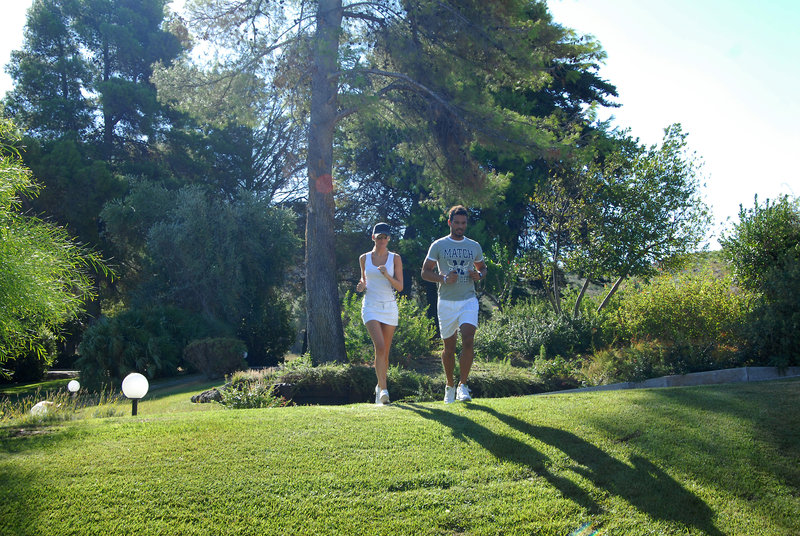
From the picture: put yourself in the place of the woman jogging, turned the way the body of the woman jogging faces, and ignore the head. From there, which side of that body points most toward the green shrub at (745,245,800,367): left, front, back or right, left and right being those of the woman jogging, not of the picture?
left

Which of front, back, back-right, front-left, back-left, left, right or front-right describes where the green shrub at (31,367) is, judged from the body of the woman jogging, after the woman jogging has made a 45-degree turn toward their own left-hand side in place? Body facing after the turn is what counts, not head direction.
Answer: back

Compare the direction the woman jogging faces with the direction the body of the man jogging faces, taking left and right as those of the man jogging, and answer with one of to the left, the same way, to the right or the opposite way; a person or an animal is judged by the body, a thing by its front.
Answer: the same way

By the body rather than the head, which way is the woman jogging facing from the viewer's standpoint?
toward the camera

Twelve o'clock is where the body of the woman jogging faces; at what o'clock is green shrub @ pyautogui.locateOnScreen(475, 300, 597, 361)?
The green shrub is roughly at 7 o'clock from the woman jogging.

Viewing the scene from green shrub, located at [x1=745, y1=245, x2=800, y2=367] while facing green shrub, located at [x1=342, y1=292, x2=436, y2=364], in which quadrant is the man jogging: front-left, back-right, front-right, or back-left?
front-left

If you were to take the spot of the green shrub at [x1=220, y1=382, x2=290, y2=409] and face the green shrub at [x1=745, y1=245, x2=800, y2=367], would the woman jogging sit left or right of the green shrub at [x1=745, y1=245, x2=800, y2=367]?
right

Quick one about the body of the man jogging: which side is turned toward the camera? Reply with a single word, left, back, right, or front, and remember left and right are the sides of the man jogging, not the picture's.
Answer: front

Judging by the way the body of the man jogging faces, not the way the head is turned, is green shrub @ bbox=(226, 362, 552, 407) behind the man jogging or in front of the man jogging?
behind

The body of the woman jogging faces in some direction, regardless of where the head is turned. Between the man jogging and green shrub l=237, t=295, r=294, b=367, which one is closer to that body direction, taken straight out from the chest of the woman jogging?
the man jogging

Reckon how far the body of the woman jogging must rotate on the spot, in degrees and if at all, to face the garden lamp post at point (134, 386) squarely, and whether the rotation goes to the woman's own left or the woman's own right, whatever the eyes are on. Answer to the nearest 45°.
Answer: approximately 90° to the woman's own right

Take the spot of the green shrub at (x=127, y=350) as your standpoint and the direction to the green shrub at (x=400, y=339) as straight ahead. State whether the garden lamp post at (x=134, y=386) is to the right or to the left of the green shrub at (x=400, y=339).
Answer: right

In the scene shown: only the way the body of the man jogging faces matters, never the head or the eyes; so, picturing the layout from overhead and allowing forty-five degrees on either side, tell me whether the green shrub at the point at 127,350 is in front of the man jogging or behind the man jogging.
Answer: behind

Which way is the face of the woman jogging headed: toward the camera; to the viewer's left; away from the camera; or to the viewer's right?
toward the camera

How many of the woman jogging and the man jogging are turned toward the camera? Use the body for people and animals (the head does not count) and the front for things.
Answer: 2

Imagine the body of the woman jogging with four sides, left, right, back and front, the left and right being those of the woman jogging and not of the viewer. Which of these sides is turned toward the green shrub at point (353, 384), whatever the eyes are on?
back
